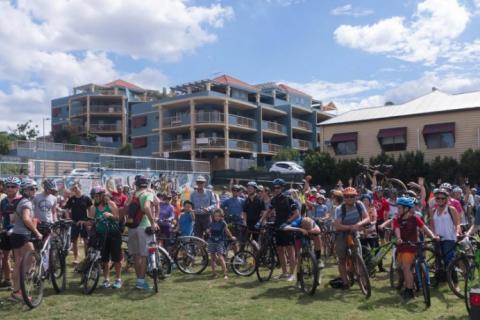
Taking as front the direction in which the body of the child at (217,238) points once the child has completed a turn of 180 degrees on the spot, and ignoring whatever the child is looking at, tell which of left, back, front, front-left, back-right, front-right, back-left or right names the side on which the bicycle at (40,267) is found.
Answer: back-left

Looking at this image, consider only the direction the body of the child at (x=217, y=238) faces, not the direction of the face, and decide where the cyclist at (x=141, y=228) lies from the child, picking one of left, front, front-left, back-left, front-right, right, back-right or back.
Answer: front-right

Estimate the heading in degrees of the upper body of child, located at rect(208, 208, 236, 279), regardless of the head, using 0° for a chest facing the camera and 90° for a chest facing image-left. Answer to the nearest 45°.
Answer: approximately 0°

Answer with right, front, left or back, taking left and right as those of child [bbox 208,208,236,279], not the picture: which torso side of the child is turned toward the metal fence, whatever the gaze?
back

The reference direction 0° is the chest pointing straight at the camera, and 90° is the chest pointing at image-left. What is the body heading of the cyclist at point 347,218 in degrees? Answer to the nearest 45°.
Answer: approximately 0°

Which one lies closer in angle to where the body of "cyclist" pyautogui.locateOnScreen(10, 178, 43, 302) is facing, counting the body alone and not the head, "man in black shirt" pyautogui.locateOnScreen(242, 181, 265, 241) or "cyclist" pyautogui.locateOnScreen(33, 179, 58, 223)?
the man in black shirt

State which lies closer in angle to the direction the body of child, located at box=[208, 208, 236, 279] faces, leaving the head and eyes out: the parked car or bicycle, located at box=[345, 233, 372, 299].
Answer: the bicycle

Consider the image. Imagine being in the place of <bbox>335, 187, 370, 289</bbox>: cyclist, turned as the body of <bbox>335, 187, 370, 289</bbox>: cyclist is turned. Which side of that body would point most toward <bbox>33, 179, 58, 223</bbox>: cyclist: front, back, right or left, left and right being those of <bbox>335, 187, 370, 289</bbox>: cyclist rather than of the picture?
right

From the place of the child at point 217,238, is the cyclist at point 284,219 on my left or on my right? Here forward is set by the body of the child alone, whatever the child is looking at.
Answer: on my left

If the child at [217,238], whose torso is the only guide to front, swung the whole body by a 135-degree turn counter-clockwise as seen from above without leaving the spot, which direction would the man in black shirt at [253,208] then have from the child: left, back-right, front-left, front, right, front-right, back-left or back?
front

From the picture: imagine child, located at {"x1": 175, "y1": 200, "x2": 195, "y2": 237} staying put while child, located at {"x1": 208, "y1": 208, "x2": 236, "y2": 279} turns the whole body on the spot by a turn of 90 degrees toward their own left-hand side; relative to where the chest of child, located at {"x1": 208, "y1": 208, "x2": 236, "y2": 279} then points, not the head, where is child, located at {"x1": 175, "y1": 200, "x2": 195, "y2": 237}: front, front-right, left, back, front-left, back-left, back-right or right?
back-left
